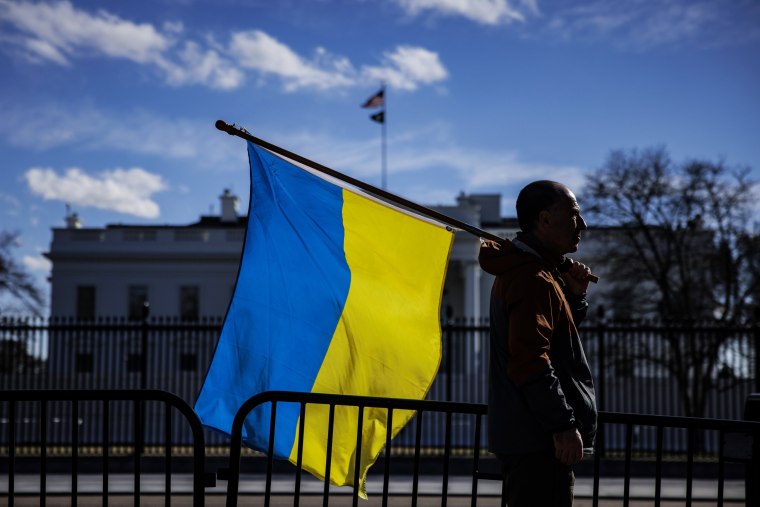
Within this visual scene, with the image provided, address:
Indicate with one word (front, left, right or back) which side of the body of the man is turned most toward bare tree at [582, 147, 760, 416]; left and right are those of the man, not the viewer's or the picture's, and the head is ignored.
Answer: left

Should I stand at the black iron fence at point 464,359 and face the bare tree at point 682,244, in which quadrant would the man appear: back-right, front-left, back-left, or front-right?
back-right

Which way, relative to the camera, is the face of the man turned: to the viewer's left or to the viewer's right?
to the viewer's right

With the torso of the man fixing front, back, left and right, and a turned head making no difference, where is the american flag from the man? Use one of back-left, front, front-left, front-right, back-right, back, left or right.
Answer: left

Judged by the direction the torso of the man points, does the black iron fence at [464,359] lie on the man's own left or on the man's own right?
on the man's own left

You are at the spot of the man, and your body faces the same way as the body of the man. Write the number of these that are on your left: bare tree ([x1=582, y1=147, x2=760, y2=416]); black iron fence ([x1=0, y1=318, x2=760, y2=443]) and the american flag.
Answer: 3

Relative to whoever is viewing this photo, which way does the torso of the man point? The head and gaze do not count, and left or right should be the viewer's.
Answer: facing to the right of the viewer
